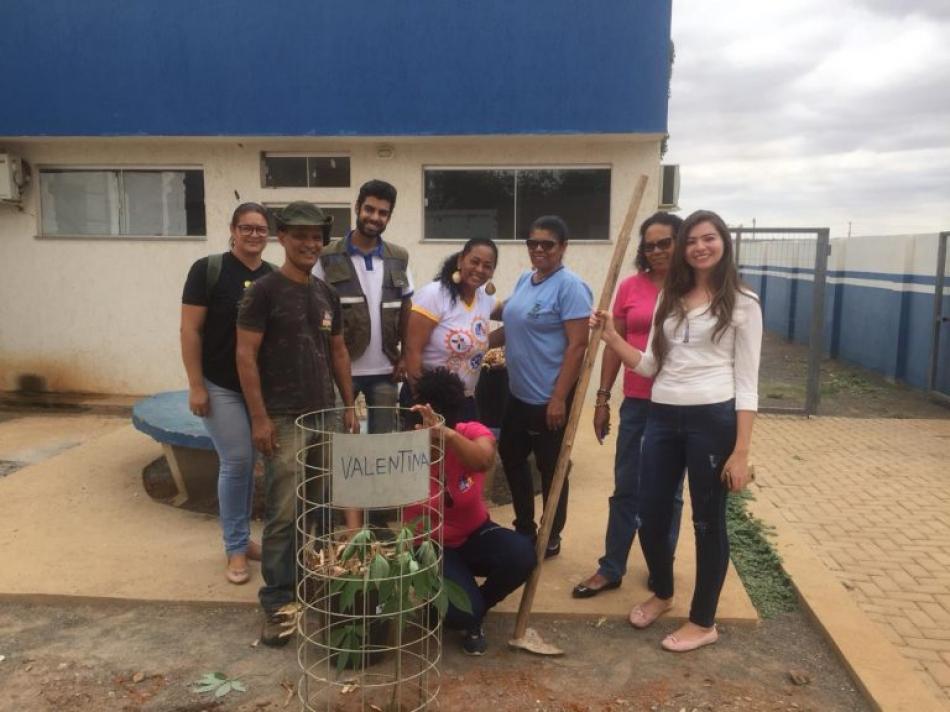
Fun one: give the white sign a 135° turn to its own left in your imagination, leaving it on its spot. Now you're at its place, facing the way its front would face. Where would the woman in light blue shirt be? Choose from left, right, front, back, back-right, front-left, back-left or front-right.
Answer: front

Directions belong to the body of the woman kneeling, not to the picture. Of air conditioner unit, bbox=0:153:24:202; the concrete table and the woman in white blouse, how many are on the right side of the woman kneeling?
2

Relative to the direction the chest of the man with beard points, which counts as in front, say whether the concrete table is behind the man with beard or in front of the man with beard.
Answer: behind

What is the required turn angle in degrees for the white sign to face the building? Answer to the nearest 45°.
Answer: approximately 180°

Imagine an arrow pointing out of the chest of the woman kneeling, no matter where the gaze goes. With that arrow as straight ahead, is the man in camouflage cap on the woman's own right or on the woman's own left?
on the woman's own right

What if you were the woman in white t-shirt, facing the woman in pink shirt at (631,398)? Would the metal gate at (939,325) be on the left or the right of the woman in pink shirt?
left

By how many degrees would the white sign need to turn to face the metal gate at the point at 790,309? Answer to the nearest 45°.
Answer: approximately 135° to its left

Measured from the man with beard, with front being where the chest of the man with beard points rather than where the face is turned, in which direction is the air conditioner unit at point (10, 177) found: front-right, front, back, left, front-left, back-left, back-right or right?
back-right

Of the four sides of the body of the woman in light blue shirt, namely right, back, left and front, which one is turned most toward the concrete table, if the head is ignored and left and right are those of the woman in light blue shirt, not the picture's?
right

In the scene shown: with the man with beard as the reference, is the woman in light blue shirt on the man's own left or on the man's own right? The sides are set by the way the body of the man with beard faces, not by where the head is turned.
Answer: on the man's own left

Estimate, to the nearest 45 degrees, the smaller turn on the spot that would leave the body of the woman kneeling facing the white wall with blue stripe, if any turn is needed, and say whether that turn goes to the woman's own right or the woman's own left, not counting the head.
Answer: approximately 180°
